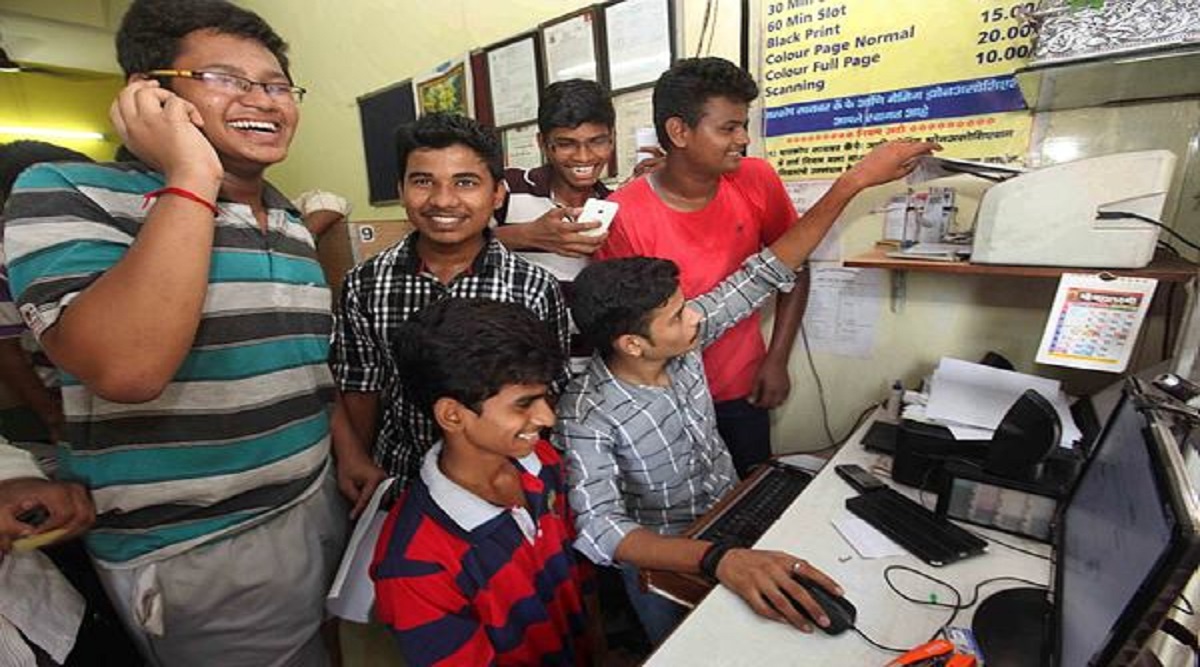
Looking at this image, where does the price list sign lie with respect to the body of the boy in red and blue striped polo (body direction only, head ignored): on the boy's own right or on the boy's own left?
on the boy's own left

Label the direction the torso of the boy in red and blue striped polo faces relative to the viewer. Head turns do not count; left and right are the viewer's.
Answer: facing the viewer and to the right of the viewer

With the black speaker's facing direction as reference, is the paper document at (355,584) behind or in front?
in front

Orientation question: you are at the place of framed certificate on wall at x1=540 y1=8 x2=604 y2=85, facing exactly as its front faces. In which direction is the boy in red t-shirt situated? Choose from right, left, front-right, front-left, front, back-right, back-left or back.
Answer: left

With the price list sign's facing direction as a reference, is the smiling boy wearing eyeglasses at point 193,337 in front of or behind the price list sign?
in front

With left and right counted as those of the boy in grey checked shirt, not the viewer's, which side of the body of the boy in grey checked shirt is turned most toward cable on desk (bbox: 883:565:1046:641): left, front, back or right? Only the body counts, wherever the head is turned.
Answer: front

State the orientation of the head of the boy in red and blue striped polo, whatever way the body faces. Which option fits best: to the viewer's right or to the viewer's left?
to the viewer's right
